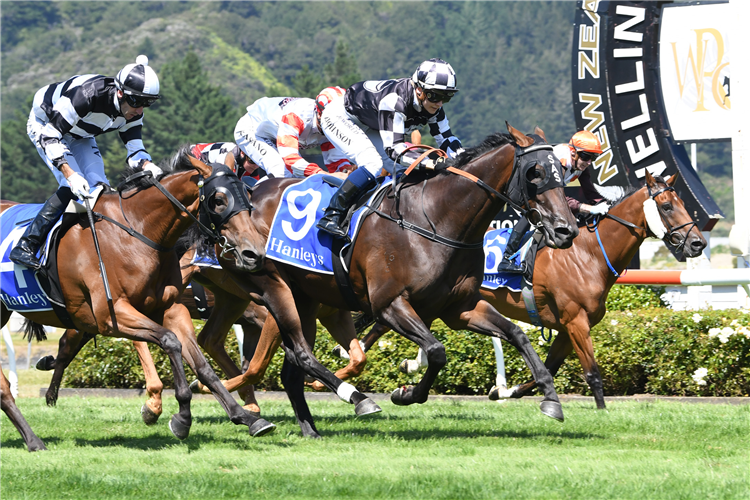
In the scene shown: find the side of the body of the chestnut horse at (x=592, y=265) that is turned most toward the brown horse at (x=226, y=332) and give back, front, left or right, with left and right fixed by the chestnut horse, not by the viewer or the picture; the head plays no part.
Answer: back

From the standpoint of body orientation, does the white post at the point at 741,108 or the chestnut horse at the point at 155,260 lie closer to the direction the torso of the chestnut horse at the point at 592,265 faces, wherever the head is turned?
the white post

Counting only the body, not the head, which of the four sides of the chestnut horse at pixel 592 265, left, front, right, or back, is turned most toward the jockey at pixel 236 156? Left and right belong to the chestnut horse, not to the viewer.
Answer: back

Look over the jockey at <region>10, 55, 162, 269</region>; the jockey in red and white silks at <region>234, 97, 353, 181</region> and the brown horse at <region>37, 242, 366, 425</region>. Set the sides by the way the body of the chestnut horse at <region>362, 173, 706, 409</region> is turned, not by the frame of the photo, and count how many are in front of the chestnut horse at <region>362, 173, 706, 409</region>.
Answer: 0

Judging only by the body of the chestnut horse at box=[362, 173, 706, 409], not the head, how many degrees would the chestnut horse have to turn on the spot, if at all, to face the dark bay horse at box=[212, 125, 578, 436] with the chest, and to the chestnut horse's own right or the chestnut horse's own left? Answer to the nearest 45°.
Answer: approximately 135° to the chestnut horse's own right

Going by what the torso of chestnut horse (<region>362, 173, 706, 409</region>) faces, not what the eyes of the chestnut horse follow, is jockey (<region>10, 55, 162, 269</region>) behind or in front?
behind

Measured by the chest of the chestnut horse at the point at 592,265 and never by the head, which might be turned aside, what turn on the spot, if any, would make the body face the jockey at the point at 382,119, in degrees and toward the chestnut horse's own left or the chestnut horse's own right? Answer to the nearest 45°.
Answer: approximately 135° to the chestnut horse's own right

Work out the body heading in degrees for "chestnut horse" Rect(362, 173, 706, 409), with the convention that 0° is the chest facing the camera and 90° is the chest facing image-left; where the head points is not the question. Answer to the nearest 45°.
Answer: approximately 270°

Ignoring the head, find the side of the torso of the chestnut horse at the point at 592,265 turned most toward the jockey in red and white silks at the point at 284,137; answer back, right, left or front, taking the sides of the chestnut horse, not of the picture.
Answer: back

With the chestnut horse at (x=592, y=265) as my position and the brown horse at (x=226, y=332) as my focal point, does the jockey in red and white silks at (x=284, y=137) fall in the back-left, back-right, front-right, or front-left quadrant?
front-right

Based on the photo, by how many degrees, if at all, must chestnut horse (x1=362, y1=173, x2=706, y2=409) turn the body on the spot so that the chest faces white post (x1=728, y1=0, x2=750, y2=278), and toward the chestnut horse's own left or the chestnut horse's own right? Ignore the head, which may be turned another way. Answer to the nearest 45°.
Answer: approximately 45° to the chestnut horse's own left
